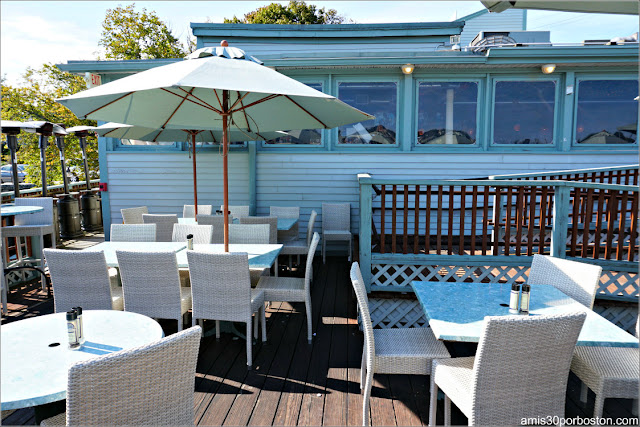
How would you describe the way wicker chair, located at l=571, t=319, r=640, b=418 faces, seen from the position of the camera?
facing to the left of the viewer

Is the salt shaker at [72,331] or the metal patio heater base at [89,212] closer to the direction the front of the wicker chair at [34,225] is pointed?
the salt shaker

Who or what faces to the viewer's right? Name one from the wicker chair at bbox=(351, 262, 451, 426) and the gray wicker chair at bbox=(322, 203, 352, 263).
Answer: the wicker chair

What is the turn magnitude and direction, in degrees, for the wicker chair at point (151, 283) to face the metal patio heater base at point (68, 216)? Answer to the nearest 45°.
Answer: approximately 45° to its left

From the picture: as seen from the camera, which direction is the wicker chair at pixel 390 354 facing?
to the viewer's right

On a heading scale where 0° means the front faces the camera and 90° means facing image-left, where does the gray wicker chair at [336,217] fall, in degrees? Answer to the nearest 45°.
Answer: approximately 0°
